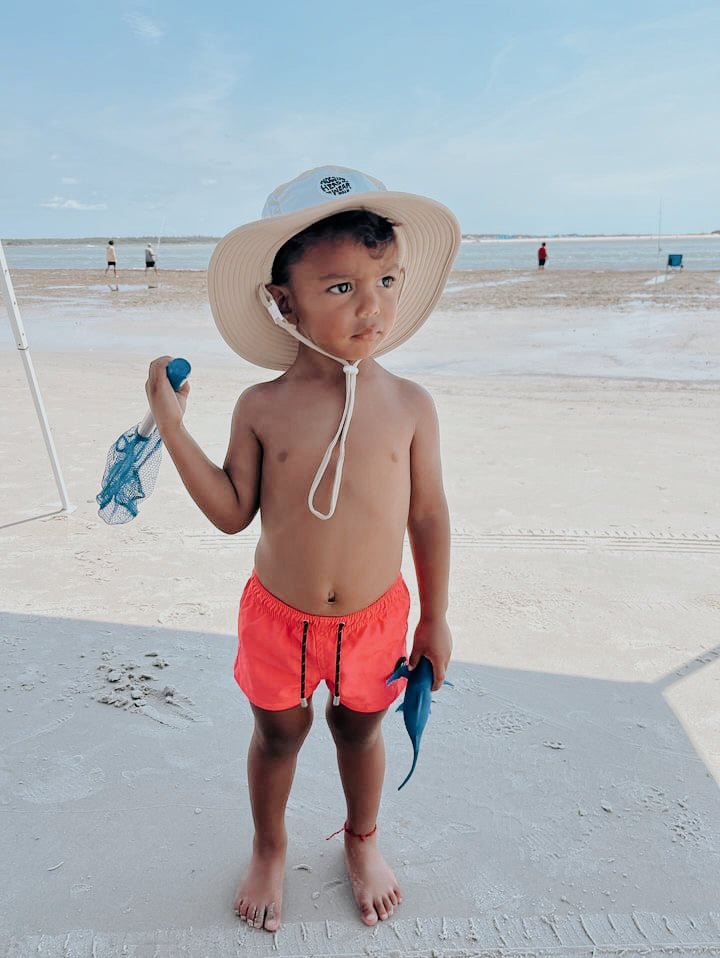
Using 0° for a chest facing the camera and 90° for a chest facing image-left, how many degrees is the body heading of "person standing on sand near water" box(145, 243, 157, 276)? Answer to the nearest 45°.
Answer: approximately 180°

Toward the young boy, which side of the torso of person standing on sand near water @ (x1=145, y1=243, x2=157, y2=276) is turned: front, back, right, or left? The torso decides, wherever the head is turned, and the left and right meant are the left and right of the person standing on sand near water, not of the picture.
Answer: back

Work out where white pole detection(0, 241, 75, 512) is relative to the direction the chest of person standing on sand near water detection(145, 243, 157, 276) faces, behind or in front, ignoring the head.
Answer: behind

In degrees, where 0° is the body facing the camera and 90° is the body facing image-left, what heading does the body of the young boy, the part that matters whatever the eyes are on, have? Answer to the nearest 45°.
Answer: approximately 0°

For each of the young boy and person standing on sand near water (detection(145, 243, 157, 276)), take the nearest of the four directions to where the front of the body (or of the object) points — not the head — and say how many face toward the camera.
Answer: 1

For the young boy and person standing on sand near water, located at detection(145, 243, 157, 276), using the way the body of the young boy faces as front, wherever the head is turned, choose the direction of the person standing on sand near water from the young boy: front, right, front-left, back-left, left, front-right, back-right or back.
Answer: back

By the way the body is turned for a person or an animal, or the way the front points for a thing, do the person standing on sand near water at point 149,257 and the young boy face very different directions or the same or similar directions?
very different directions
